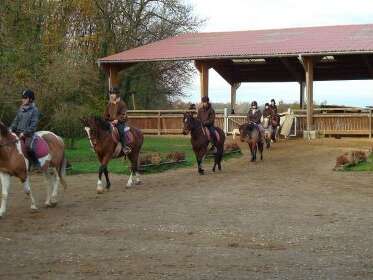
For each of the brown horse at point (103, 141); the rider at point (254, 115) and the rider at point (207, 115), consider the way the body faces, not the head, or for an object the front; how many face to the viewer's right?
0

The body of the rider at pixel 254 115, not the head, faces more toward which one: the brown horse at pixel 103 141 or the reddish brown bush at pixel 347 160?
the brown horse

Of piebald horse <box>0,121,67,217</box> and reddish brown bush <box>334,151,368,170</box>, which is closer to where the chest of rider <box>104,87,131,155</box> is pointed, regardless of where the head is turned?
the piebald horse

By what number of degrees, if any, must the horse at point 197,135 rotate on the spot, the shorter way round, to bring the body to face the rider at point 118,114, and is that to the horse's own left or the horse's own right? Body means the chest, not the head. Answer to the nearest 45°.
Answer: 0° — it already faces them

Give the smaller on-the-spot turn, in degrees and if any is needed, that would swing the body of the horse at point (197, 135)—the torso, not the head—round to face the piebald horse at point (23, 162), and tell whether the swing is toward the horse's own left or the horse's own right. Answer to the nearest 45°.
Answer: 0° — it already faces it

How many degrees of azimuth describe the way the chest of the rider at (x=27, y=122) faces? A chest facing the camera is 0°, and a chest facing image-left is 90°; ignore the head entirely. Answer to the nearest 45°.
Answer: approximately 45°

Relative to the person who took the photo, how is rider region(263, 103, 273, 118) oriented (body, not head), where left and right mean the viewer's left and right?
facing the viewer and to the left of the viewer

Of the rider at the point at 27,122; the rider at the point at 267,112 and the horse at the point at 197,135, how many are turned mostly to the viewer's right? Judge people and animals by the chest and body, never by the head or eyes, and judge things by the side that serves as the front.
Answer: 0

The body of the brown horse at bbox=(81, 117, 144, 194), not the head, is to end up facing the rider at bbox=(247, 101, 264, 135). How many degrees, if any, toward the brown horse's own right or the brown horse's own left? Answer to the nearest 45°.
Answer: approximately 180°

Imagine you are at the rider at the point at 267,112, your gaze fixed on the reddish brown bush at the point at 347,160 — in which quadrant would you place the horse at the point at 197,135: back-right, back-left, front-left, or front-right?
front-right
